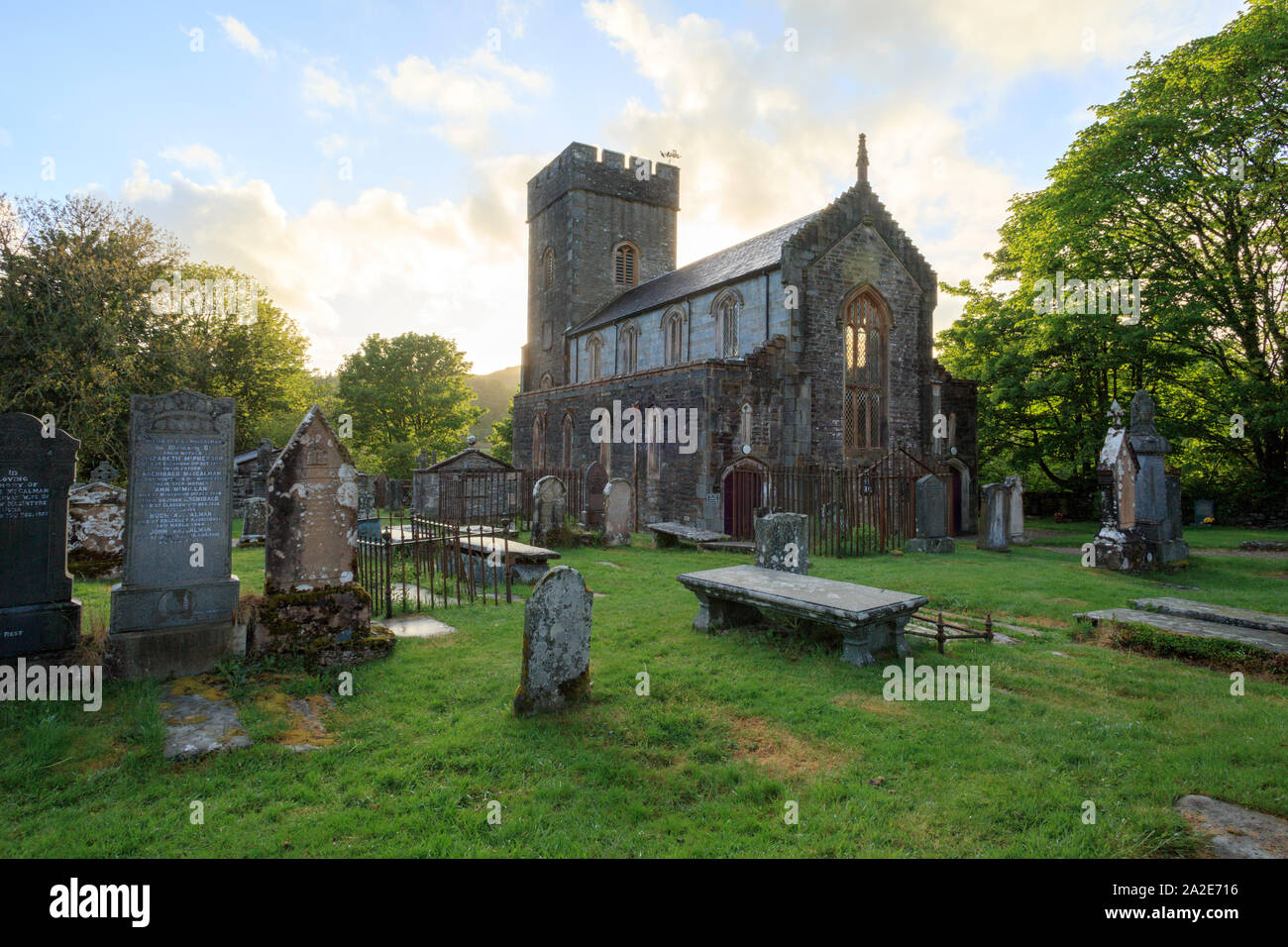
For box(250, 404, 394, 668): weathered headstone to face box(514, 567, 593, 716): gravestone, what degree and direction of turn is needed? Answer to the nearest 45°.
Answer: approximately 45° to its left

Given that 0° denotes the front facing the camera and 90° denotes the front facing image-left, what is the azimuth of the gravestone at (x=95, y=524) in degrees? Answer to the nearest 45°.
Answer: approximately 0°

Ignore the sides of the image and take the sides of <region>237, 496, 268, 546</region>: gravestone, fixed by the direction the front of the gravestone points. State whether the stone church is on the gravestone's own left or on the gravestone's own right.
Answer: on the gravestone's own left

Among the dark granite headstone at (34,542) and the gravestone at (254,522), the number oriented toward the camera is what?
2

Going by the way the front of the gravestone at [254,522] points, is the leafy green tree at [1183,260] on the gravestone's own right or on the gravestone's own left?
on the gravestone's own left

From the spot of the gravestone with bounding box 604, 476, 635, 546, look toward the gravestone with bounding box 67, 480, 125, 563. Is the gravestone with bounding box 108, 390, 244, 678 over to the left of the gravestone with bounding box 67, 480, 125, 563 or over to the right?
left

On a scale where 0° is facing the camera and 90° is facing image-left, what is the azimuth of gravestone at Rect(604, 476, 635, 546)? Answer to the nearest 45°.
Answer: approximately 0°

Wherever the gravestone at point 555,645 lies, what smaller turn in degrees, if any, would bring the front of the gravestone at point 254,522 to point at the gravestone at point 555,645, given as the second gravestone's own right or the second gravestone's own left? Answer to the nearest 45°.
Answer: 0° — it already faces it
